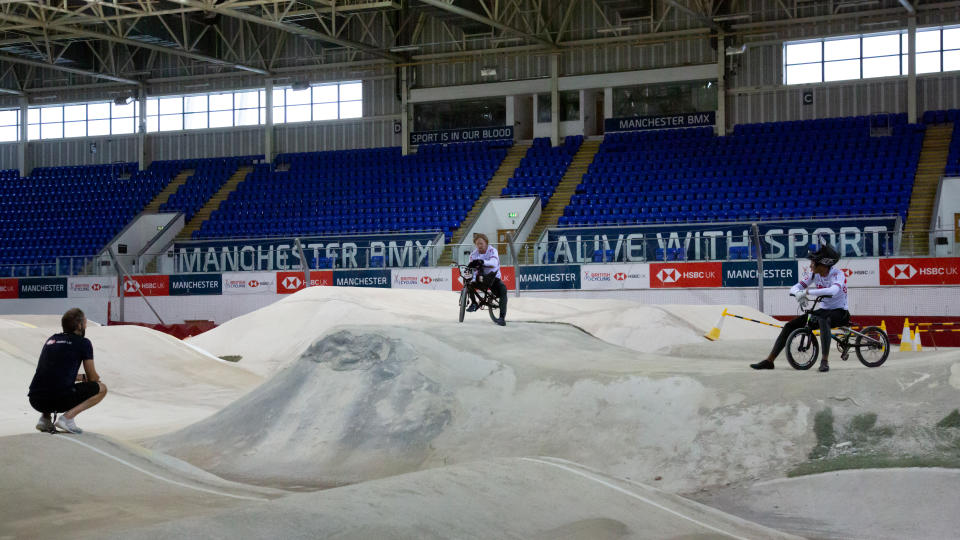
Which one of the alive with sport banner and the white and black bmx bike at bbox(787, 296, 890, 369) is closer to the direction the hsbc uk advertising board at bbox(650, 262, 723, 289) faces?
the white and black bmx bike

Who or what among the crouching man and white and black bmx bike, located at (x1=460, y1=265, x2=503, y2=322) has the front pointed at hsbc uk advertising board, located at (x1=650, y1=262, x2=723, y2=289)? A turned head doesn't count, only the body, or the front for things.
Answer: the crouching man

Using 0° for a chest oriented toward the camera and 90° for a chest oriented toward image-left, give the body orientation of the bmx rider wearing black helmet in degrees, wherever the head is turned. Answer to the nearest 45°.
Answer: approximately 45°

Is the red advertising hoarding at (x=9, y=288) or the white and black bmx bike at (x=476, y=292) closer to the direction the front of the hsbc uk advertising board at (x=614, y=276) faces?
the white and black bmx bike

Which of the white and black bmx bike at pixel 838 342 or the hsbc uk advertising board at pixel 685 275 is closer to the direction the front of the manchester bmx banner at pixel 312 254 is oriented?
the white and black bmx bike

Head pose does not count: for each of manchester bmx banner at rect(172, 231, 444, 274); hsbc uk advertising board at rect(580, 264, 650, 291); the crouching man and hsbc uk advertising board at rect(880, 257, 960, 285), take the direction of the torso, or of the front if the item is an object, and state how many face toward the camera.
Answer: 3

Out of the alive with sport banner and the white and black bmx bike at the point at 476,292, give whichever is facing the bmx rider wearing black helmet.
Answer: the alive with sport banner
